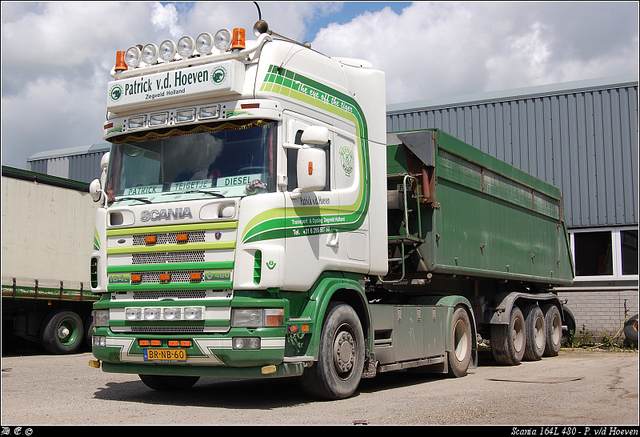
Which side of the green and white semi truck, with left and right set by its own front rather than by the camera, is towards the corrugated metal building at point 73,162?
right

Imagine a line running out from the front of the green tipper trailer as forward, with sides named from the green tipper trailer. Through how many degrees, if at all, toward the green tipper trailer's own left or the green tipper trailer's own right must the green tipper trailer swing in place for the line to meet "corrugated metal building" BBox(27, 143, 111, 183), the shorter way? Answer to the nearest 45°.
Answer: approximately 90° to the green tipper trailer's own right

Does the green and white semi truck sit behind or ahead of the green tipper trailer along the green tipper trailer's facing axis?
ahead

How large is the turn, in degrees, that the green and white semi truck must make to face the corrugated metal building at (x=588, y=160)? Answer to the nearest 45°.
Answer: approximately 180°

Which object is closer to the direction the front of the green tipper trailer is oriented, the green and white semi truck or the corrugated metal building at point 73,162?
the green and white semi truck

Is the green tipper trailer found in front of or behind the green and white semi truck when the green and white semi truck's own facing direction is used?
behind

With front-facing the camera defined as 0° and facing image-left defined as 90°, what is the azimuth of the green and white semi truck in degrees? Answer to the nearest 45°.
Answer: approximately 45°

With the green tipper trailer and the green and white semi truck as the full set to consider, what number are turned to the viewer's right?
0
